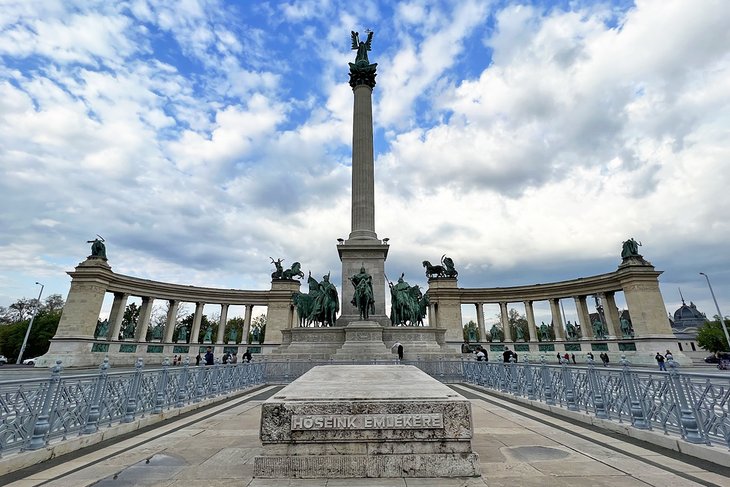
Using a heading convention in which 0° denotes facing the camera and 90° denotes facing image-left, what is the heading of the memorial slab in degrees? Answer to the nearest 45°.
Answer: approximately 0°

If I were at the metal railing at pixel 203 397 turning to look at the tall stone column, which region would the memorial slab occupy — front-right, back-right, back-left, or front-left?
back-right

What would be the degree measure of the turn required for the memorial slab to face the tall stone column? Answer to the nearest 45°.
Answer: approximately 180°
